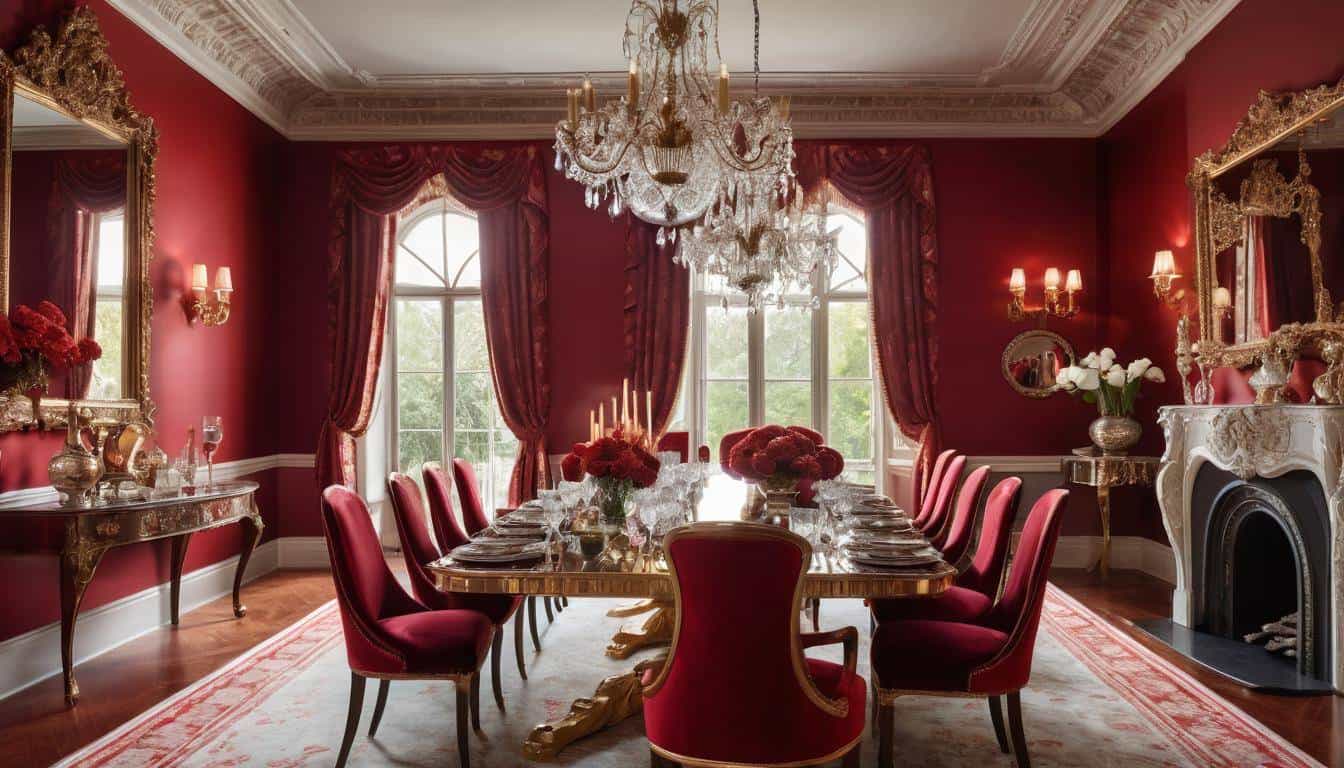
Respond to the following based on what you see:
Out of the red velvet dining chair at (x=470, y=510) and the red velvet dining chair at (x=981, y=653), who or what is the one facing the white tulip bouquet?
the red velvet dining chair at (x=470, y=510)

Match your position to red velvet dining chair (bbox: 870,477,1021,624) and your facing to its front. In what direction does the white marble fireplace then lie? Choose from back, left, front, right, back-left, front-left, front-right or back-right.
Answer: back-right

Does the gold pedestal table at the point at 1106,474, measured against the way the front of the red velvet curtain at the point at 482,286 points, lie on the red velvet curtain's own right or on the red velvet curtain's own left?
on the red velvet curtain's own left

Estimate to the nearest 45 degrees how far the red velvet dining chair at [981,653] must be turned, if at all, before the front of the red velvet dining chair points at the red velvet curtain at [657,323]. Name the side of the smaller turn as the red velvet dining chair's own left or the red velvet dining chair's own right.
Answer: approximately 45° to the red velvet dining chair's own right

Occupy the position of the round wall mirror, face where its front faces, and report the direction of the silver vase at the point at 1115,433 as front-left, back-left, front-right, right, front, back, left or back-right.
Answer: front-left

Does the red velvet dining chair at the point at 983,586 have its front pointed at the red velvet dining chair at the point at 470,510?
yes

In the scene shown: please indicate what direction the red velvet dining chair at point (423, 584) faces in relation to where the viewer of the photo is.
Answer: facing to the right of the viewer

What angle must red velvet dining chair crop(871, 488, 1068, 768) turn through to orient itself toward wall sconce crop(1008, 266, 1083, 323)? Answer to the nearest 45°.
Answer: approximately 90° to its right

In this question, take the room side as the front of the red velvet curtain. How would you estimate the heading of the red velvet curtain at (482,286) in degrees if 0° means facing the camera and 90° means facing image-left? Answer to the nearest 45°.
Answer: approximately 0°

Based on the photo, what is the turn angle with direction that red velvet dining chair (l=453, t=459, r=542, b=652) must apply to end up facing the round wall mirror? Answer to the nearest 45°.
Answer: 0° — it already faces it

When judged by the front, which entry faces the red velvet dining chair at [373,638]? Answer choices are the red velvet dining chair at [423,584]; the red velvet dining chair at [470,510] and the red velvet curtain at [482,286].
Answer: the red velvet curtain

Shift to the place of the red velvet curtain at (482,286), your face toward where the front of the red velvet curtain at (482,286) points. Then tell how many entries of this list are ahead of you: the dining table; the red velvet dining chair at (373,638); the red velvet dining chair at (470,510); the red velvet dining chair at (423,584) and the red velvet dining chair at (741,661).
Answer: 5

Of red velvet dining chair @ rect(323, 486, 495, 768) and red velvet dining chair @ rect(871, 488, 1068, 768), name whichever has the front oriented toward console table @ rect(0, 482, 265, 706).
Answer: red velvet dining chair @ rect(871, 488, 1068, 768)

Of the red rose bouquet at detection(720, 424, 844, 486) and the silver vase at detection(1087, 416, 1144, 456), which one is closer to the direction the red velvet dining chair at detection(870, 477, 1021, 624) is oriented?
the red rose bouquet

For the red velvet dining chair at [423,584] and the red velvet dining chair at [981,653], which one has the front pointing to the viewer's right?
the red velvet dining chair at [423,584]

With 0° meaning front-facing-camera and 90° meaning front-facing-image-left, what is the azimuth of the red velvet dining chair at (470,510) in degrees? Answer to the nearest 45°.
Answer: approximately 270°

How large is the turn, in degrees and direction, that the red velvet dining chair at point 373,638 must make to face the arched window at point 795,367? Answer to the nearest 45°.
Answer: approximately 45° to its left
